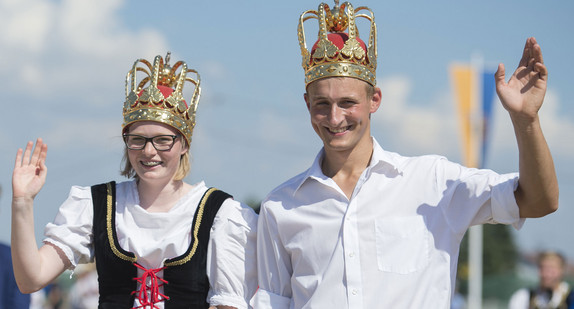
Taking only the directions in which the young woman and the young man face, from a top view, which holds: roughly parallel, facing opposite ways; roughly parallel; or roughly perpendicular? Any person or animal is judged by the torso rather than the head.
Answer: roughly parallel

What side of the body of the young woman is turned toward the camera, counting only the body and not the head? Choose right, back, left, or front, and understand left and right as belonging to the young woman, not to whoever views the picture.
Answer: front

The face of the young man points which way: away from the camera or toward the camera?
toward the camera

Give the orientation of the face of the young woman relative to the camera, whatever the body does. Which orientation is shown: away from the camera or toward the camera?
toward the camera

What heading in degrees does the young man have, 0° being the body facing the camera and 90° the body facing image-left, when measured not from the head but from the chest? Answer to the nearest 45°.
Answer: approximately 0°

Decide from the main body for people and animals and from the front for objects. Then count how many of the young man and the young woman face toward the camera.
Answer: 2

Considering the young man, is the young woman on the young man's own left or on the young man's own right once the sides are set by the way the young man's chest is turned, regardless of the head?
on the young man's own right

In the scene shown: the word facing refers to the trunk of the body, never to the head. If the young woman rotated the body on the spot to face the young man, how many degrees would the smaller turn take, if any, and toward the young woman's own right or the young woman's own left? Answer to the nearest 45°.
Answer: approximately 45° to the young woman's own left
